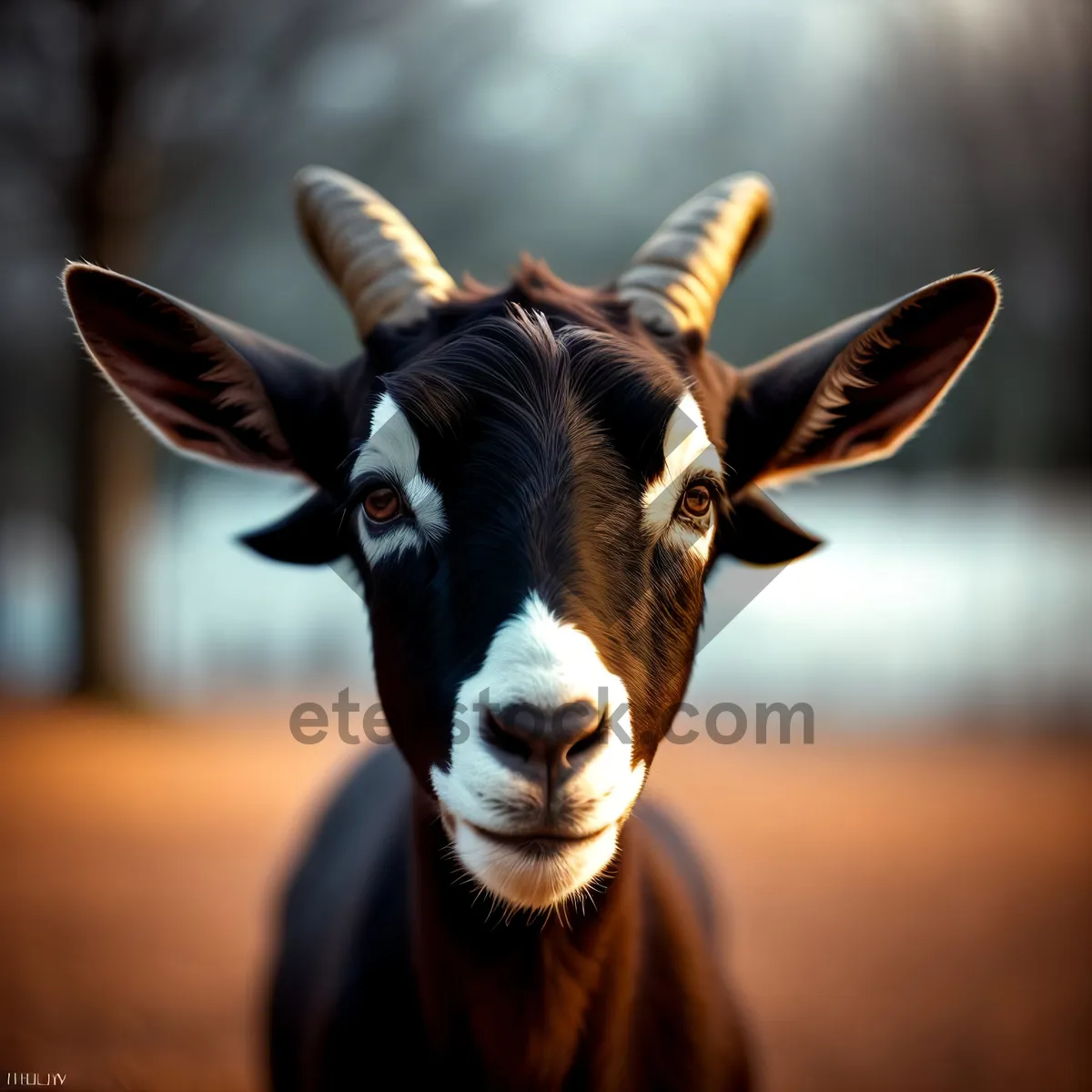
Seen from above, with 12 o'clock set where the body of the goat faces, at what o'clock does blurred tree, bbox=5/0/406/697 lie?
The blurred tree is roughly at 5 o'clock from the goat.

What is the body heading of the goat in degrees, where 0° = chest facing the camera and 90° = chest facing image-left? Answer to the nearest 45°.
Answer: approximately 0°
